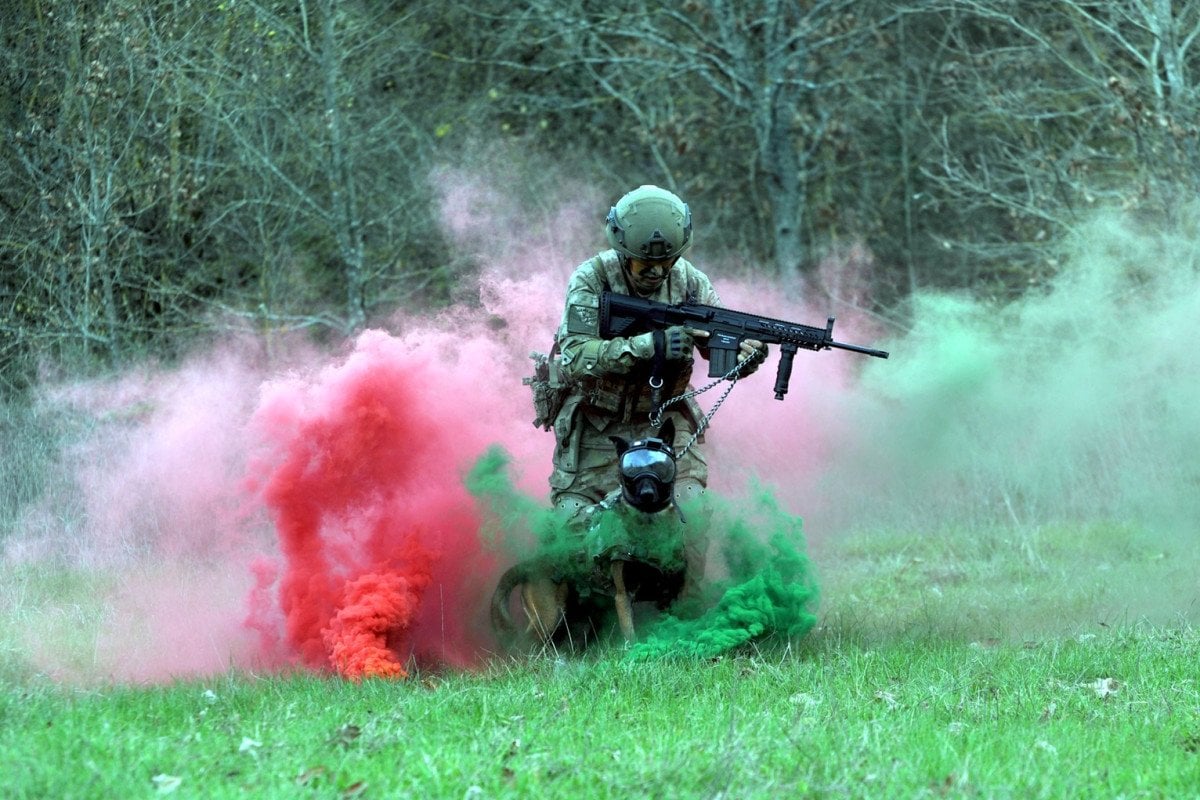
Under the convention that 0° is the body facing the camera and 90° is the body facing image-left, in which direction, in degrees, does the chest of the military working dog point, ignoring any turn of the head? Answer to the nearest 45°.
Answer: approximately 315°

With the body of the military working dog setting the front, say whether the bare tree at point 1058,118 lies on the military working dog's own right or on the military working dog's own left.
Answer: on the military working dog's own left

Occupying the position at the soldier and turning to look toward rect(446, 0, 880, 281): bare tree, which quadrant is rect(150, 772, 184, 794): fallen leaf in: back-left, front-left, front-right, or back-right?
back-left

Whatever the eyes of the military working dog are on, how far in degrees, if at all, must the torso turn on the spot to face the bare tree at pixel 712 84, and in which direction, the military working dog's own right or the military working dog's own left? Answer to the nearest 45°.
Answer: approximately 135° to the military working dog's own left
